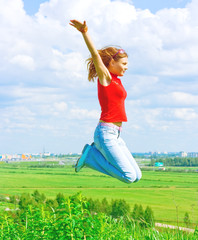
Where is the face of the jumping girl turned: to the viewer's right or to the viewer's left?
to the viewer's right

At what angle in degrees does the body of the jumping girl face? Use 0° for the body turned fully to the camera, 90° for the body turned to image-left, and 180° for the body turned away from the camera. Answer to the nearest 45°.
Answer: approximately 270°
